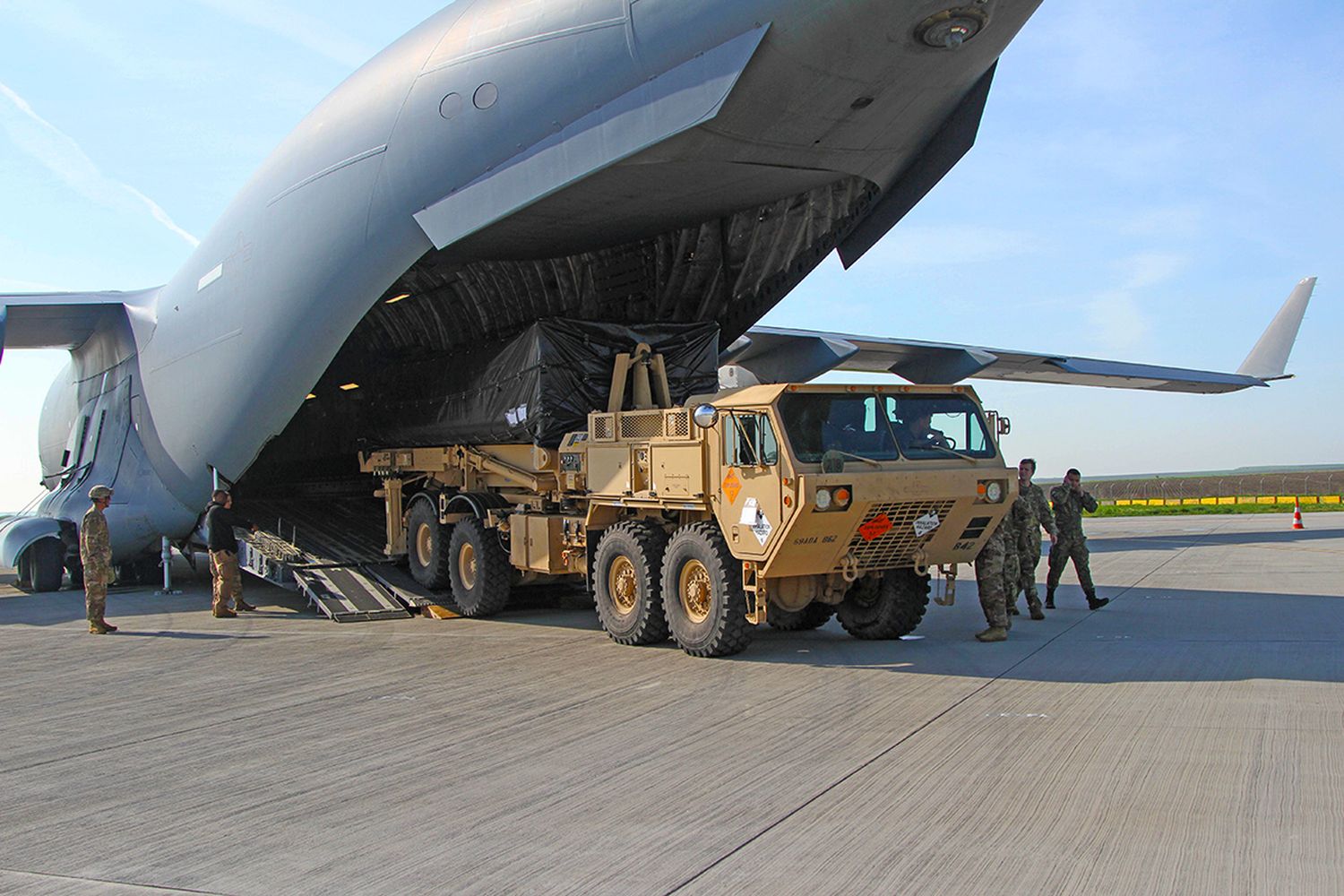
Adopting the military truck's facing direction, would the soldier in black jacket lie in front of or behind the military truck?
behind

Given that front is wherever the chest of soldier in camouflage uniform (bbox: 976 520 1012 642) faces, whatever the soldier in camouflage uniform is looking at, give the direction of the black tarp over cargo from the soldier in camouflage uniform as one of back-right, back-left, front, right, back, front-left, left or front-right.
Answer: front

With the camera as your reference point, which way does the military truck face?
facing the viewer and to the right of the viewer

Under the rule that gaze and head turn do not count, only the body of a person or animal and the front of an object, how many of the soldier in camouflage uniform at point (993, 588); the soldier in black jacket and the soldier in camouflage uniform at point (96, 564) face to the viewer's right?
2

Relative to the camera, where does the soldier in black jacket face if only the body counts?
to the viewer's right

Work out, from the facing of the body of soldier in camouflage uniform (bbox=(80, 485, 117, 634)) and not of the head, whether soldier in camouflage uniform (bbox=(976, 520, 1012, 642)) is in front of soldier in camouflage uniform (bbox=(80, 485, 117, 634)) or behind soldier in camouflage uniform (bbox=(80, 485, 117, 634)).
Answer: in front

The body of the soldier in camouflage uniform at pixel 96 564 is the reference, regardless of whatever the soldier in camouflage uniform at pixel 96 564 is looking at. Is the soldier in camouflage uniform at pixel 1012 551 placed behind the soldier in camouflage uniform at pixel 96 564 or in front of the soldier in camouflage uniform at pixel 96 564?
in front

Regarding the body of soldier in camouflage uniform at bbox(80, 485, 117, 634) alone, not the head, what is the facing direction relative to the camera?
to the viewer's right

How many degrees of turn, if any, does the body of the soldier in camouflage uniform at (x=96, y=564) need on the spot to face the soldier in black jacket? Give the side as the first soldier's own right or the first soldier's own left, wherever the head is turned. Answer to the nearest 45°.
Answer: approximately 45° to the first soldier's own left

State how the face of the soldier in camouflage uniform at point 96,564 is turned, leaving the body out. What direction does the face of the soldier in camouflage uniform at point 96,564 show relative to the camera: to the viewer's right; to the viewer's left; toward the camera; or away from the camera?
to the viewer's right

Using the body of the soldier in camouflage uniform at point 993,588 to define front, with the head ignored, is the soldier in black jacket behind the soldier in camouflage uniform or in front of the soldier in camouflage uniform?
in front

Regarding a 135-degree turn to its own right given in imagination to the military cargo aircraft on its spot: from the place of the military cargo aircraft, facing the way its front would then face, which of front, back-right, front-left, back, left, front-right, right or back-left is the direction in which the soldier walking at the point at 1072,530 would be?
front

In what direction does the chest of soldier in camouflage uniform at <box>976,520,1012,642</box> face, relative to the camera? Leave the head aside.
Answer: to the viewer's left
